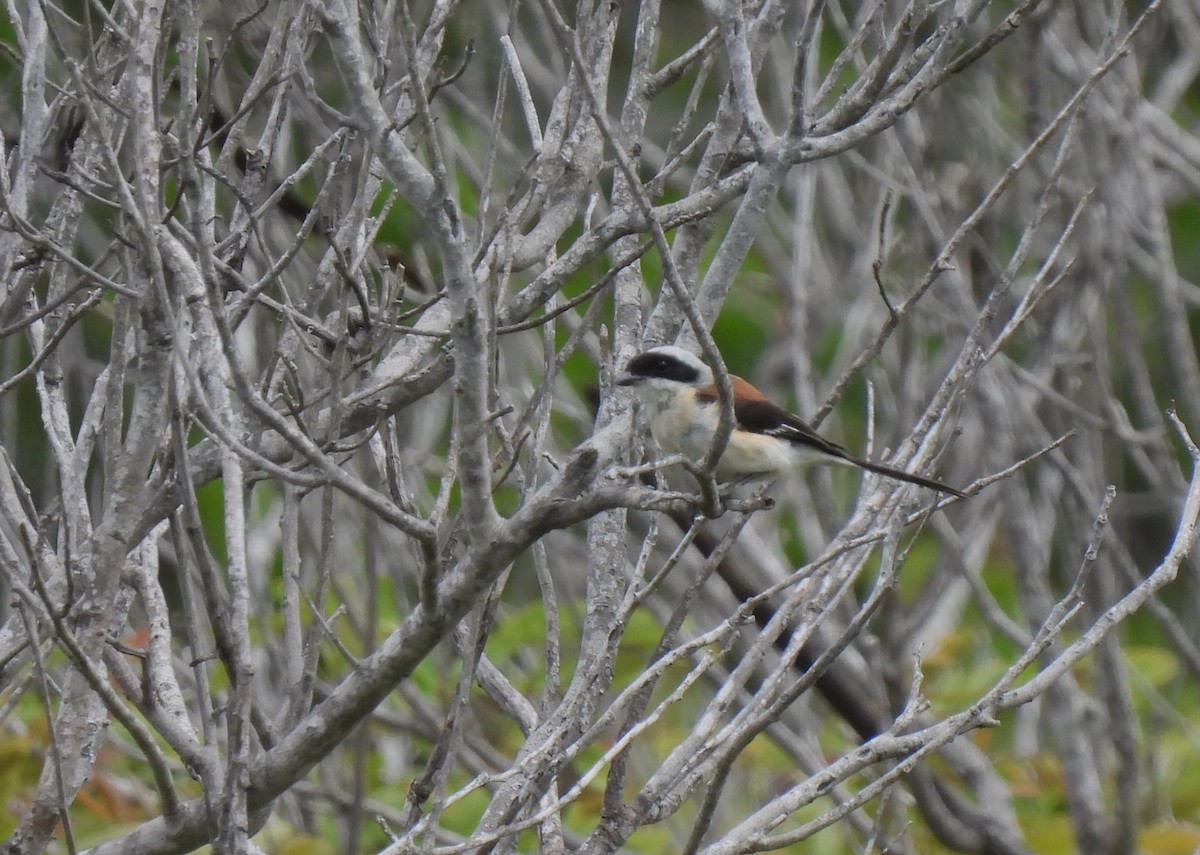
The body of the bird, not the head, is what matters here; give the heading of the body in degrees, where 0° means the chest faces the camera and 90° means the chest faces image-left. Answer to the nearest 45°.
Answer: approximately 90°
